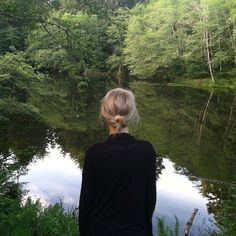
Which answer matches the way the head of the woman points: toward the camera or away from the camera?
away from the camera

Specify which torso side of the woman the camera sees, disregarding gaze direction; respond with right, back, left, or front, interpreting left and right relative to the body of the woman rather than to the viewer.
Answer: back
